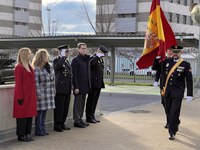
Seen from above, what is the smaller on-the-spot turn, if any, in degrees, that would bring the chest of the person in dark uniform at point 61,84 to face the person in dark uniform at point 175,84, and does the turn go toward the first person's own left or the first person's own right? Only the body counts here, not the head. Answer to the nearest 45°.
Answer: approximately 45° to the first person's own left

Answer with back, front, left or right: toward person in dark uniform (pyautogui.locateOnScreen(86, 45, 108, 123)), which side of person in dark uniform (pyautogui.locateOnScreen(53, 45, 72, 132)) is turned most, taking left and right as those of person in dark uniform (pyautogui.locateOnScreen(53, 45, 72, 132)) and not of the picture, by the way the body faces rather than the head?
left

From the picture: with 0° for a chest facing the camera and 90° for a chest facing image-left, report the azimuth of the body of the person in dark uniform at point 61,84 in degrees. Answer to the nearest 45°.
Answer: approximately 315°

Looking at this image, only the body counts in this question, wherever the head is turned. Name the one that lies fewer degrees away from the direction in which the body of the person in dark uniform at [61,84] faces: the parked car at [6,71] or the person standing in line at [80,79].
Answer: the person standing in line

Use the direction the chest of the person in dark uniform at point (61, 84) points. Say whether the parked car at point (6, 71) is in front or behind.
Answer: behind

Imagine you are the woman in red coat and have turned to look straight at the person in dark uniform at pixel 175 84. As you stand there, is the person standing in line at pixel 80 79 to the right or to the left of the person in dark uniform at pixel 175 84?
left

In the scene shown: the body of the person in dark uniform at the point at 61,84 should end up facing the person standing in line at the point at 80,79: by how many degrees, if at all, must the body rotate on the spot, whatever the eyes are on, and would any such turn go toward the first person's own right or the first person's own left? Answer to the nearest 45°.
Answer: approximately 90° to the first person's own left

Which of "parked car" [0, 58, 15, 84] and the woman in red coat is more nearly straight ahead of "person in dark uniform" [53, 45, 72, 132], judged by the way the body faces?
the woman in red coat

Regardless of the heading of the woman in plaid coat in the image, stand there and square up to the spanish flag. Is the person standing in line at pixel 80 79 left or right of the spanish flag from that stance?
left
